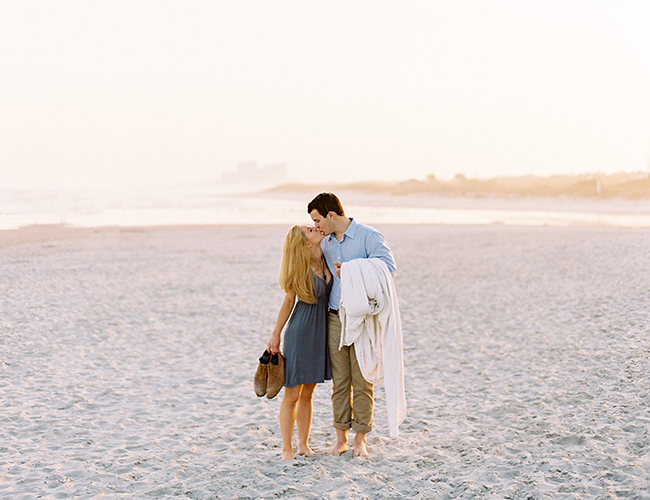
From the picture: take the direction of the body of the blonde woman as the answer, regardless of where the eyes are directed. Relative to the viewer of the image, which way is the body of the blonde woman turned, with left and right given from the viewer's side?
facing the viewer and to the right of the viewer

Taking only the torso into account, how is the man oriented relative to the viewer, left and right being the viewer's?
facing the viewer and to the left of the viewer

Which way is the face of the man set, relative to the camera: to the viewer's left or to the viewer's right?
to the viewer's left

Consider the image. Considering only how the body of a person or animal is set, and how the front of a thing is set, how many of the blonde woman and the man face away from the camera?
0

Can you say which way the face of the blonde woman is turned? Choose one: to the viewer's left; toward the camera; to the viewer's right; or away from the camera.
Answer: to the viewer's right
